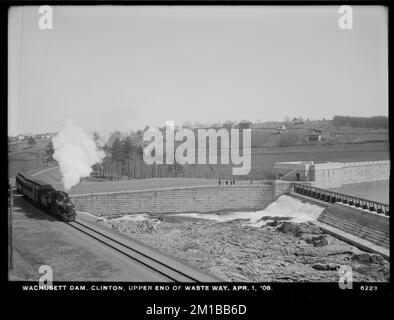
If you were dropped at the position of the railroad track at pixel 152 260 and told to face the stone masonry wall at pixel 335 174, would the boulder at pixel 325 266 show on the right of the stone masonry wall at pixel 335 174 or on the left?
right

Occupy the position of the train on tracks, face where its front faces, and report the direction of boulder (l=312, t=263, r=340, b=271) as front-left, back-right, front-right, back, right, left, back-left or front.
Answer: front

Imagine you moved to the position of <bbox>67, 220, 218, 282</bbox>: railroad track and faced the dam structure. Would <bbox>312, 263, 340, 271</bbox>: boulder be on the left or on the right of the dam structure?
right

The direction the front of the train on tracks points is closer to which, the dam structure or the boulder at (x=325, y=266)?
the boulder

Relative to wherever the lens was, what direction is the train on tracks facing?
facing the viewer and to the right of the viewer
